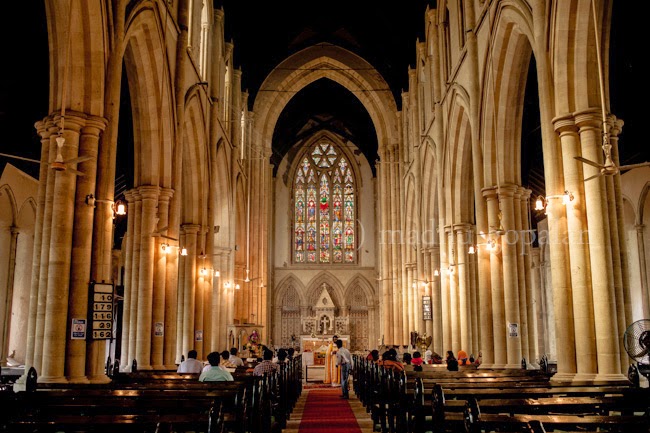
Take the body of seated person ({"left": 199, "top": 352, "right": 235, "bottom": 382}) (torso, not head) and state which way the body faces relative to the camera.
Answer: away from the camera

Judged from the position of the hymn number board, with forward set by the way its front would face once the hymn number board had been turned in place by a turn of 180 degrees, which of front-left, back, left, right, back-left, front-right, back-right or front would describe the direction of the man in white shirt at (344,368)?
front-right

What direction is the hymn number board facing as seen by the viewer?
toward the camera

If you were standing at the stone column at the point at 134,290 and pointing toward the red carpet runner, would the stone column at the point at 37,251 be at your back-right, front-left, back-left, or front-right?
front-right

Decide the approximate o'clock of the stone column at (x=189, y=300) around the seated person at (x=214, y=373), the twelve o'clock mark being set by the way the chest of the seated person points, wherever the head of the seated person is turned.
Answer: The stone column is roughly at 12 o'clock from the seated person.

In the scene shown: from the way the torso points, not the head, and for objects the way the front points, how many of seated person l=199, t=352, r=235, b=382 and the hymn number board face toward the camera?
1

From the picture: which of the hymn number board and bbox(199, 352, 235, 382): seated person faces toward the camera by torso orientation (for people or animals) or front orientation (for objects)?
the hymn number board

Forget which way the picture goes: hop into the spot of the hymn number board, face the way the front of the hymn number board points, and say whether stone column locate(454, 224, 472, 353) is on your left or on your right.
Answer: on your left

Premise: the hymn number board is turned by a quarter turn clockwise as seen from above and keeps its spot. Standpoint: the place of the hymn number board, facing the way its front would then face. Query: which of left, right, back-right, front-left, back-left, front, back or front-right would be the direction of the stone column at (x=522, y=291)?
back

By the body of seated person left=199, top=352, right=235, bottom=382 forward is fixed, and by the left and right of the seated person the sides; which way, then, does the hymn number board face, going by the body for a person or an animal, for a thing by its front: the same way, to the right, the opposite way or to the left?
the opposite way

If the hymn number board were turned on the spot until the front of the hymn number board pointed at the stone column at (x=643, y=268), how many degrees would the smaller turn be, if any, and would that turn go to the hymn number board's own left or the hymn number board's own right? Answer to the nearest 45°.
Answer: approximately 90° to the hymn number board's own left

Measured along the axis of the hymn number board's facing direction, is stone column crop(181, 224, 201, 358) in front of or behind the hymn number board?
behind

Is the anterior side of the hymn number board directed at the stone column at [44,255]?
no

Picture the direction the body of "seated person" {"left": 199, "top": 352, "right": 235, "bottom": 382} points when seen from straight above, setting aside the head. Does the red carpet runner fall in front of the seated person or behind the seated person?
in front

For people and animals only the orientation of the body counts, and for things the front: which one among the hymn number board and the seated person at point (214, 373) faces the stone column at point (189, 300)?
the seated person
